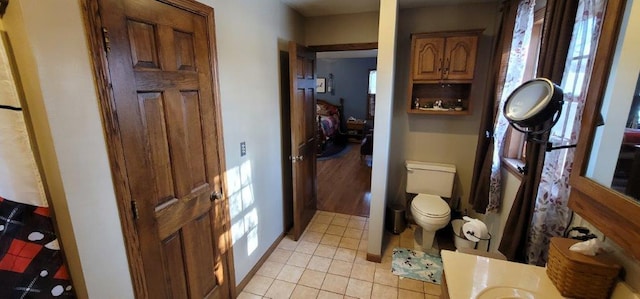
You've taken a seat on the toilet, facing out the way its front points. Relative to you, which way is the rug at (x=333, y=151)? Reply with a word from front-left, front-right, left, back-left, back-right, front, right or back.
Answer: back-right

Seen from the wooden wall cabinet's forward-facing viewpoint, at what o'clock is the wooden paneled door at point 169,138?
The wooden paneled door is roughly at 1 o'clock from the wooden wall cabinet.

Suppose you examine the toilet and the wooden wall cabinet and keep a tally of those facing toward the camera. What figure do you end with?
2

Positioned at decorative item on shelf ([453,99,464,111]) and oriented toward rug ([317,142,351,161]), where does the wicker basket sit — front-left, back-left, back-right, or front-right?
back-left

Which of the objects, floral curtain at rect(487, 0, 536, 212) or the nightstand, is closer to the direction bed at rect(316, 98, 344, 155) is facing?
the floral curtain

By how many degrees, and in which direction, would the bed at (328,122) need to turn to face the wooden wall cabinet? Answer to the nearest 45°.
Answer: approximately 45° to its left

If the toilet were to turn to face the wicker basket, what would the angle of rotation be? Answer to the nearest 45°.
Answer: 0° — it already faces it

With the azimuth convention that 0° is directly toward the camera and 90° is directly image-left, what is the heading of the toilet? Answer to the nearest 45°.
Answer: approximately 0°

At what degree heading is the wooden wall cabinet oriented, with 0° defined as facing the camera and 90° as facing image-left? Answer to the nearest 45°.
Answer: approximately 0°

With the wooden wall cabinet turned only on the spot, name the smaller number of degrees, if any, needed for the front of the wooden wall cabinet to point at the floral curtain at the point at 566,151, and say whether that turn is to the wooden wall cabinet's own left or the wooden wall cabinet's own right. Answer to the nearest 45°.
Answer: approximately 45° to the wooden wall cabinet's own left

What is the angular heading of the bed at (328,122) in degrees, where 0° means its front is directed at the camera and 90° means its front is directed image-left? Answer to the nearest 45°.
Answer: approximately 45°
